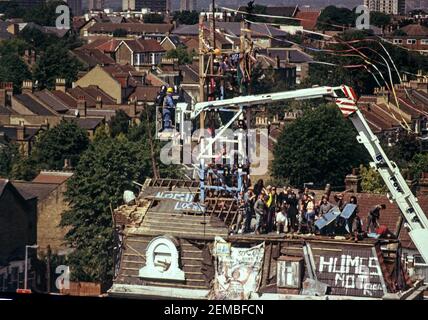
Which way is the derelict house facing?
toward the camera
